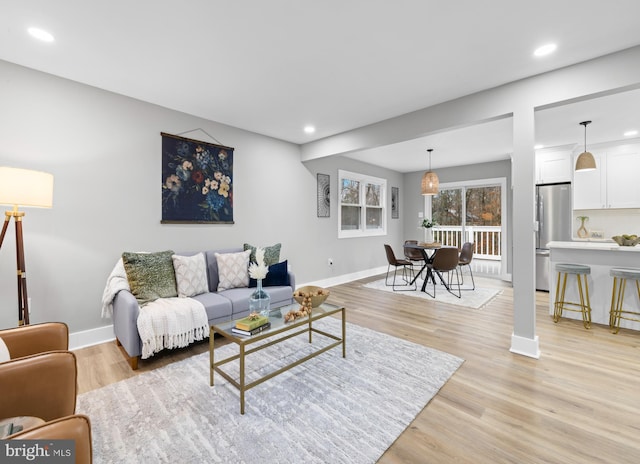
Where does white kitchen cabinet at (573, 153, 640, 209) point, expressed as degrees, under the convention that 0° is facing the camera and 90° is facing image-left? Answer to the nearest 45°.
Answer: approximately 0°

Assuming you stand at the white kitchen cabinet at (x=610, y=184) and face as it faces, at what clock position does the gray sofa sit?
The gray sofa is roughly at 1 o'clock from the white kitchen cabinet.

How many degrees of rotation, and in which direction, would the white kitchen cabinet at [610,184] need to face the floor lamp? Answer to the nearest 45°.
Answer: approximately 45° to its right

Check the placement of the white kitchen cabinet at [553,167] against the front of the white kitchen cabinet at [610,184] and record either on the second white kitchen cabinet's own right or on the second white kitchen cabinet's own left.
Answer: on the second white kitchen cabinet's own right

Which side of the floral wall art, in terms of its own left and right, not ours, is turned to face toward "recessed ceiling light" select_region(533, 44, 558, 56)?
front

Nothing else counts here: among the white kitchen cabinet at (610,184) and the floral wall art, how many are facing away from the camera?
0

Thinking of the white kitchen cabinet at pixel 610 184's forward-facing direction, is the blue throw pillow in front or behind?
in front

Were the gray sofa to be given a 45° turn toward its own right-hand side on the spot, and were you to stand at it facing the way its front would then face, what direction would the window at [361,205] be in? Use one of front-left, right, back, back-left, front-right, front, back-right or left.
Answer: back-left

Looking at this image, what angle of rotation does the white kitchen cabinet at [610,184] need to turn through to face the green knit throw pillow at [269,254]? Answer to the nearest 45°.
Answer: approximately 45° to its right

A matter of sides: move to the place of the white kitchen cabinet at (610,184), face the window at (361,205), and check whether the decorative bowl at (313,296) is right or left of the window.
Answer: left

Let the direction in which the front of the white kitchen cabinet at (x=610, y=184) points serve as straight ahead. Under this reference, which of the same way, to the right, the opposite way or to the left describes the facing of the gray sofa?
to the left
